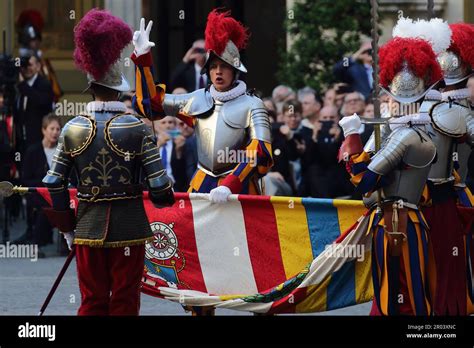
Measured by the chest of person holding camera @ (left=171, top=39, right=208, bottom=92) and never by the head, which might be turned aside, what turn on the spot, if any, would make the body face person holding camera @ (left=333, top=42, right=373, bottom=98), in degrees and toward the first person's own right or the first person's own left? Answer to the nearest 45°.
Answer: approximately 45° to the first person's own left

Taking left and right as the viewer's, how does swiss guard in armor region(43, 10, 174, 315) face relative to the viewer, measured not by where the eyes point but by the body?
facing away from the viewer

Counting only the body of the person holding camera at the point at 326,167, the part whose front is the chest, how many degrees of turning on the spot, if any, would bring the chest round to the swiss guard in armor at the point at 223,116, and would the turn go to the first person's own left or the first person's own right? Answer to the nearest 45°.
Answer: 0° — they already face them

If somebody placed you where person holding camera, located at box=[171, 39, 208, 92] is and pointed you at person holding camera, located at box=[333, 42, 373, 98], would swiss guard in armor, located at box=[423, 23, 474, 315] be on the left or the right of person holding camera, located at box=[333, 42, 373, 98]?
right

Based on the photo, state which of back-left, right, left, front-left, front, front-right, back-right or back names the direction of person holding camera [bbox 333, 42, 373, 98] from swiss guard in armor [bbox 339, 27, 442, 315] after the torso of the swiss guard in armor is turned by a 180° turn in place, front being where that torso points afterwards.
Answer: back-left

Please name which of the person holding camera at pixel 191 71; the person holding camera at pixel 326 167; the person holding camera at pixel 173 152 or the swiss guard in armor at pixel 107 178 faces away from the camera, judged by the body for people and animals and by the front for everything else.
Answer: the swiss guard in armor

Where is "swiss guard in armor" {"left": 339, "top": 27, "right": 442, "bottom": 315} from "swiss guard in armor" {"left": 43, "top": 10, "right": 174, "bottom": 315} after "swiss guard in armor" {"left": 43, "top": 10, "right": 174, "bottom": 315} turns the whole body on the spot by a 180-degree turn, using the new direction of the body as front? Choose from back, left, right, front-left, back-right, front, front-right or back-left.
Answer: left

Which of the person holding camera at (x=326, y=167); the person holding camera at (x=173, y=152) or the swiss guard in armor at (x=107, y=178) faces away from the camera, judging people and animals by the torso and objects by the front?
the swiss guard in armor

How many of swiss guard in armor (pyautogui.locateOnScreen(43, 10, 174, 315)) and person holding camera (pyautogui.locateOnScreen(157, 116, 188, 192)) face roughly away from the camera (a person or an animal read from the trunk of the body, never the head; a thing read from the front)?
1

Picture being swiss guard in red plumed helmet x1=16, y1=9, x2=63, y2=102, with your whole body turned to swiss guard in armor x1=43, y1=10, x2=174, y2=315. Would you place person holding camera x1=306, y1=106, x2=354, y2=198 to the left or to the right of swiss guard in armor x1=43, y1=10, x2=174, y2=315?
left

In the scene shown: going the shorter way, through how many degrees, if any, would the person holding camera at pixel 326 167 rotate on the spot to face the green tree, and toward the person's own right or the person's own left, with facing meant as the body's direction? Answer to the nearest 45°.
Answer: approximately 180°

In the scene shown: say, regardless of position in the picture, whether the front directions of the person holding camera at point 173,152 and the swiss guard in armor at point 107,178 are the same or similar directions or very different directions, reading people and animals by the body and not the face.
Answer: very different directions

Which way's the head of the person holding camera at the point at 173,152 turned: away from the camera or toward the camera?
toward the camera

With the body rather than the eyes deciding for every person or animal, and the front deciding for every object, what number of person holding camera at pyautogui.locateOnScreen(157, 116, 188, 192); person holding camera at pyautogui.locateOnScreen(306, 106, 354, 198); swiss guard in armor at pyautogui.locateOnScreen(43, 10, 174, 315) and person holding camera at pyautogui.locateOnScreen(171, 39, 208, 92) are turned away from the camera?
1

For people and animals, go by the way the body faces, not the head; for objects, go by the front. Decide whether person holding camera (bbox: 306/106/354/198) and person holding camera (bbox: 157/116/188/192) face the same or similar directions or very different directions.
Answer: same or similar directions

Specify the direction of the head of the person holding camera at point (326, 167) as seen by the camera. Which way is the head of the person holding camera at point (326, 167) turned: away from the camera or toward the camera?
toward the camera

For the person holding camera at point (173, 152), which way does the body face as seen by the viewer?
toward the camera

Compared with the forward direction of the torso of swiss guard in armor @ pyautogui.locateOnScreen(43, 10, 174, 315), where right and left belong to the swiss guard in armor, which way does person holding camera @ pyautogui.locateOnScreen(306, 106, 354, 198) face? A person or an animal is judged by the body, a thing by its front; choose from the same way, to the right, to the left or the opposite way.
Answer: the opposite way

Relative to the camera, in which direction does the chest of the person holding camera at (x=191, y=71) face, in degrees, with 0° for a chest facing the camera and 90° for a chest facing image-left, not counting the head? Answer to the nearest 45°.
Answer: approximately 315°

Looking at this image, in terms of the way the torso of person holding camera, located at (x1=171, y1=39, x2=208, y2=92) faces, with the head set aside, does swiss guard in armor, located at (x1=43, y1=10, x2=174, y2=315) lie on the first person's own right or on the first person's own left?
on the first person's own right
